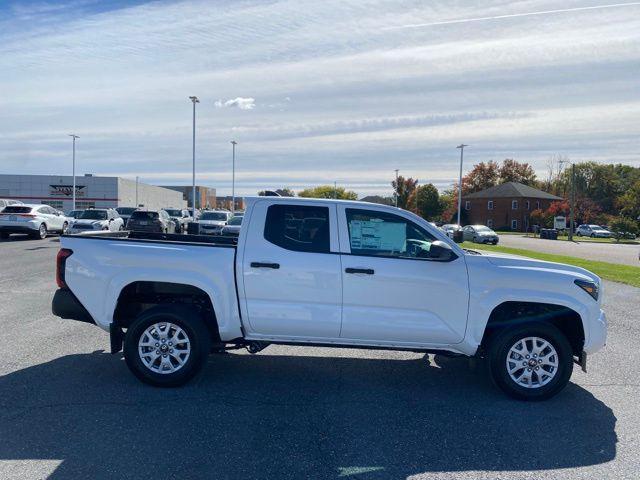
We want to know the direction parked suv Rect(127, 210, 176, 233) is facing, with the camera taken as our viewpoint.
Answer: facing away from the viewer and to the right of the viewer

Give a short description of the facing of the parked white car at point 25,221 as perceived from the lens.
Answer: facing away from the viewer and to the right of the viewer

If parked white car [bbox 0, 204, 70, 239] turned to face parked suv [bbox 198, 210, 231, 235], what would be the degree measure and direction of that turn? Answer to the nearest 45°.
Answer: approximately 45° to its right

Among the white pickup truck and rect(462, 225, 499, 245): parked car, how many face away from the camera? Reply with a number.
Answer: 0

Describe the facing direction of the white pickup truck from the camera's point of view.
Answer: facing to the right of the viewer

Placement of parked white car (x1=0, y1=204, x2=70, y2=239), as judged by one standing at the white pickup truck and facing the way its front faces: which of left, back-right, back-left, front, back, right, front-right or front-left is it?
back-left

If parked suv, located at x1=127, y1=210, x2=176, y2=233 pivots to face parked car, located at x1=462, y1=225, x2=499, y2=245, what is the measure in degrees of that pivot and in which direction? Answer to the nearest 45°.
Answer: approximately 45° to its right
